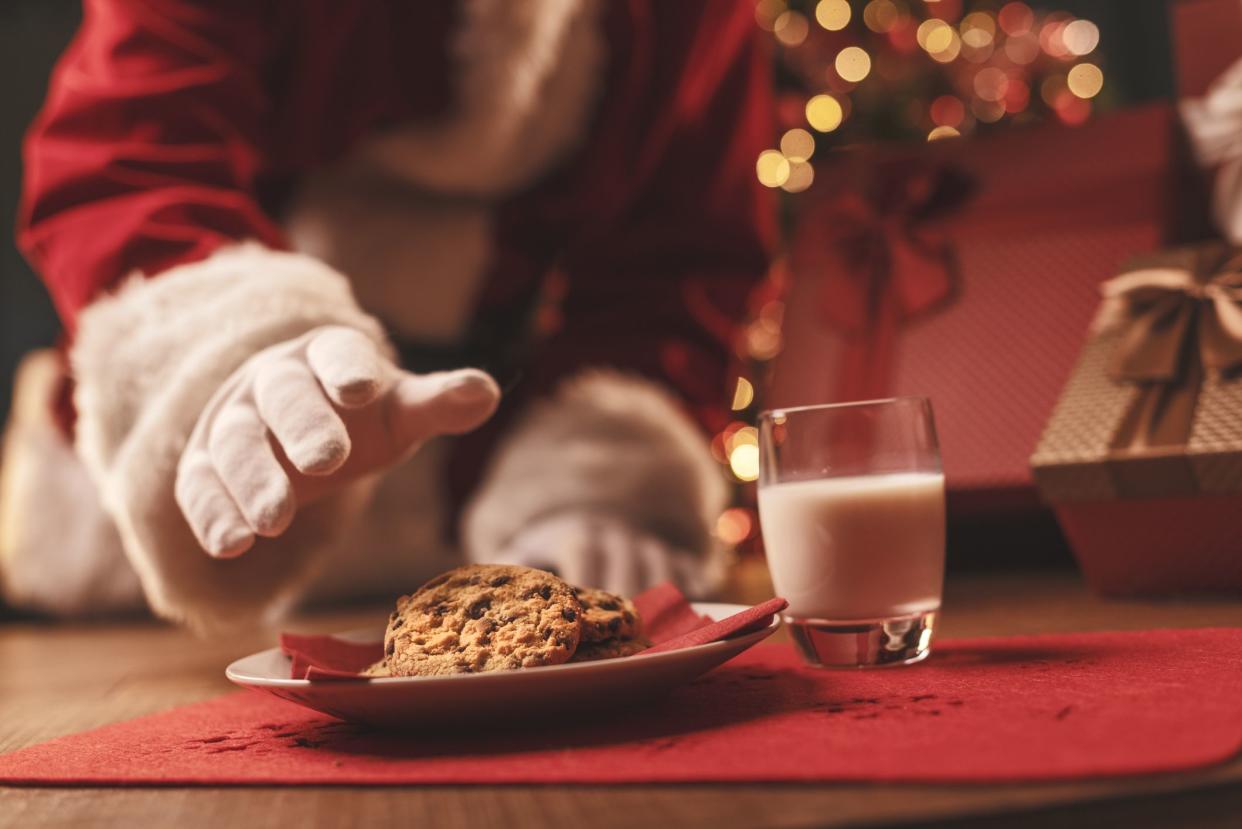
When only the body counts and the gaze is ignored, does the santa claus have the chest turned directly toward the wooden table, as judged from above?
yes

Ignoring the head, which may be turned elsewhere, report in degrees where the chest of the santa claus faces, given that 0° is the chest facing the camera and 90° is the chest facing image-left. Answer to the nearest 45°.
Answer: approximately 0°

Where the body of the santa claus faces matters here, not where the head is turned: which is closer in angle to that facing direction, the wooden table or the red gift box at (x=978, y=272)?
the wooden table

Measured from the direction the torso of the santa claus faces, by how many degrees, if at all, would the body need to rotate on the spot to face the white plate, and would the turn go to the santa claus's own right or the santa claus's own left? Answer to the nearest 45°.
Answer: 0° — they already face it

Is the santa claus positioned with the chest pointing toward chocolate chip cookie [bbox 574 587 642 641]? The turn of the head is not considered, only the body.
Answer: yes

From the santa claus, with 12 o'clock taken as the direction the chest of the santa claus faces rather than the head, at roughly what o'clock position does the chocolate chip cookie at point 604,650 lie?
The chocolate chip cookie is roughly at 12 o'clock from the santa claus.

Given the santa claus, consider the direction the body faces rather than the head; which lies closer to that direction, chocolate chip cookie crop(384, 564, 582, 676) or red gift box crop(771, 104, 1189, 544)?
the chocolate chip cookie

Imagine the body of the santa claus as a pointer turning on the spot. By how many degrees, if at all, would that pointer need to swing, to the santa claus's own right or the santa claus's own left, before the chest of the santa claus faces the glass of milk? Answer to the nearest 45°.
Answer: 0° — they already face it

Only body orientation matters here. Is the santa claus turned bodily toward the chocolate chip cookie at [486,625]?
yes

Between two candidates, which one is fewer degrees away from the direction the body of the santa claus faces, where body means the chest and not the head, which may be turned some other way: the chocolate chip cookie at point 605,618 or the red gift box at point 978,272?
the chocolate chip cookie
